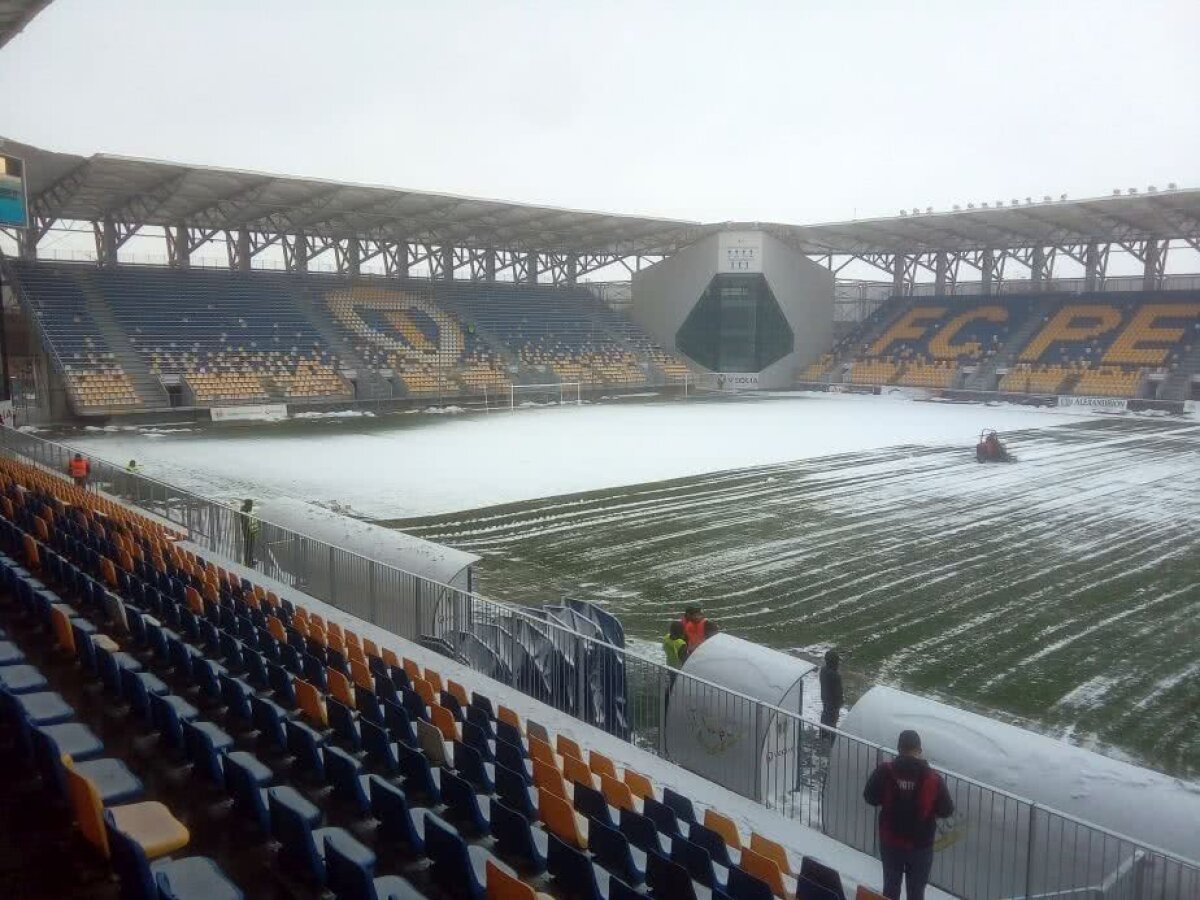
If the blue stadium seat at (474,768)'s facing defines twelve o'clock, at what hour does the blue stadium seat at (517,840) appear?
the blue stadium seat at (517,840) is roughly at 4 o'clock from the blue stadium seat at (474,768).

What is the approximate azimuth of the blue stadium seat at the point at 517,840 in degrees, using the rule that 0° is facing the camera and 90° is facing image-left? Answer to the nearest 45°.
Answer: approximately 225°

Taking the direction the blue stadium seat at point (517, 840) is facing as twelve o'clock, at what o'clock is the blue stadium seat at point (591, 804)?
the blue stadium seat at point (591, 804) is roughly at 12 o'clock from the blue stadium seat at point (517, 840).

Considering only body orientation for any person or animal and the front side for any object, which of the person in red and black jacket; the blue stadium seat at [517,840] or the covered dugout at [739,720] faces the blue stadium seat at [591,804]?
the blue stadium seat at [517,840]

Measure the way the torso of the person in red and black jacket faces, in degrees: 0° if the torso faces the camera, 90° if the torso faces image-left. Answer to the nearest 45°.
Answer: approximately 180°

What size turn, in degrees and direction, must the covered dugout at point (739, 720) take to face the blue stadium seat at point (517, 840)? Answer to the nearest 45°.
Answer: approximately 180°

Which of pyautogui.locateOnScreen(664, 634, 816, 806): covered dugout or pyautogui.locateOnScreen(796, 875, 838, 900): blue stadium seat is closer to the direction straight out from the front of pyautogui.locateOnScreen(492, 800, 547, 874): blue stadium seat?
the covered dugout
